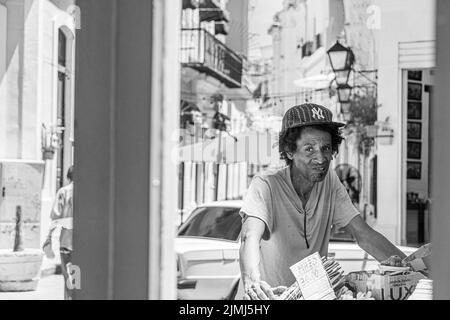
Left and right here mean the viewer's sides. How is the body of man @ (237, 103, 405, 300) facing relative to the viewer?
facing the viewer and to the right of the viewer

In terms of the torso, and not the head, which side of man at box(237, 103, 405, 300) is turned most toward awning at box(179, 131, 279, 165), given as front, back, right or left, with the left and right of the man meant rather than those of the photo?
back
